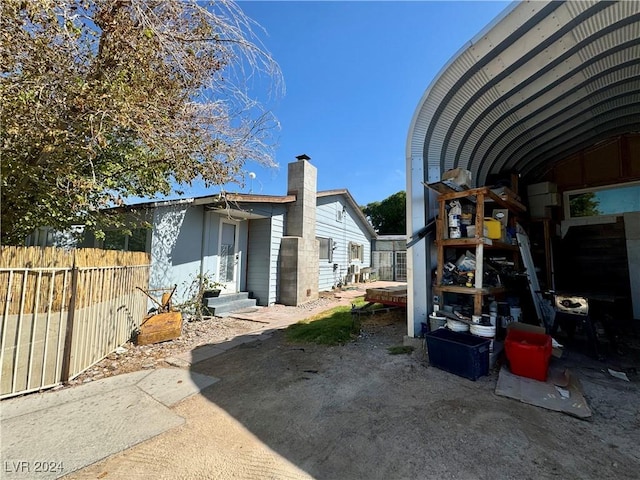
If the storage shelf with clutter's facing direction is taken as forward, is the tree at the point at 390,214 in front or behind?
behind

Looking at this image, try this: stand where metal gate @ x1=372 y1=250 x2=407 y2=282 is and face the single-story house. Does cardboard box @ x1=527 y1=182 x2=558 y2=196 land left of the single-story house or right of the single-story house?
left

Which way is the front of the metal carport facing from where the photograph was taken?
facing the viewer

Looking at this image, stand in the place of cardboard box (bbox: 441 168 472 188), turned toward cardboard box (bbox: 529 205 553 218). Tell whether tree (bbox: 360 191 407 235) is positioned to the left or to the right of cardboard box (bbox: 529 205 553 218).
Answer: left

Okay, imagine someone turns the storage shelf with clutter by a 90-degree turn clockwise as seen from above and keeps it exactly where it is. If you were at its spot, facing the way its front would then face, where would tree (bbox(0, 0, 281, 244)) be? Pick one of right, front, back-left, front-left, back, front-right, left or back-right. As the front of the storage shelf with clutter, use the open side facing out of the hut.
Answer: front

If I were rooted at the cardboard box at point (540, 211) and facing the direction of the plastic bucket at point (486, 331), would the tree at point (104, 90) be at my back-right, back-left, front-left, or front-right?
front-right

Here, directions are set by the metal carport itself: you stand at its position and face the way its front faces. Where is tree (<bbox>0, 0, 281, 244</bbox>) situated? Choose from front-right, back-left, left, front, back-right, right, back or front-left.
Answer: front-right

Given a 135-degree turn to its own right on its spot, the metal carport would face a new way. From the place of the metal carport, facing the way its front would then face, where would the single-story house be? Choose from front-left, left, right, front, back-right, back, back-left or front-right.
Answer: front-left
